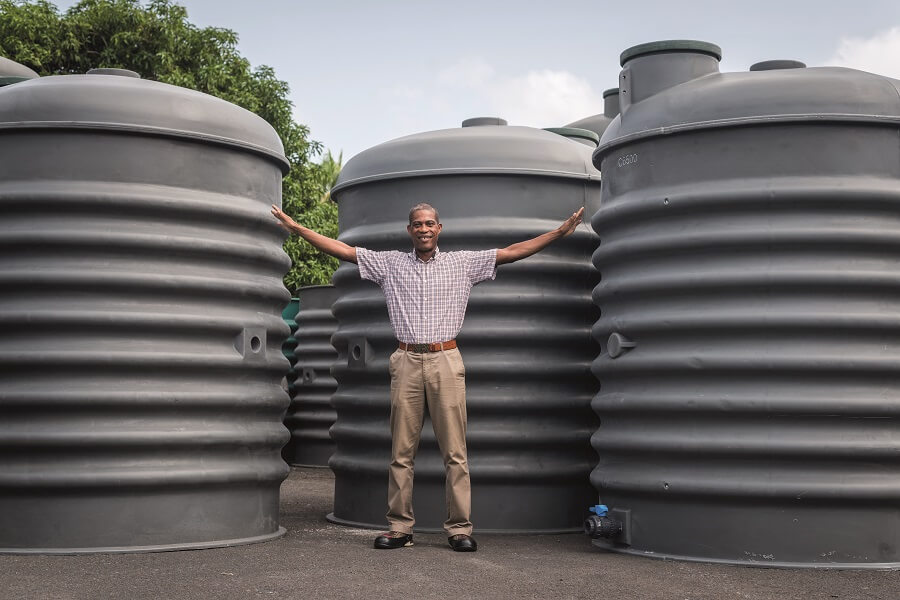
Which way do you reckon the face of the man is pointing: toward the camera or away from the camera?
toward the camera

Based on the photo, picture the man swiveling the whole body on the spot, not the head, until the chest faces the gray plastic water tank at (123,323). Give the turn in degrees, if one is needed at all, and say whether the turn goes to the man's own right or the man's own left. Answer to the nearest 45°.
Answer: approximately 90° to the man's own right

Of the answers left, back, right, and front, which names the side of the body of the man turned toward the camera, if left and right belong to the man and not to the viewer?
front

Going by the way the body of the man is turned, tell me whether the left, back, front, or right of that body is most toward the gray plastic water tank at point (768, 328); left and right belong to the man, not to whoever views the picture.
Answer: left

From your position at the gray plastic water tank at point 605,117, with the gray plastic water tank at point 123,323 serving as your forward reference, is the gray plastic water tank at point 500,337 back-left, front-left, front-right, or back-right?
front-left

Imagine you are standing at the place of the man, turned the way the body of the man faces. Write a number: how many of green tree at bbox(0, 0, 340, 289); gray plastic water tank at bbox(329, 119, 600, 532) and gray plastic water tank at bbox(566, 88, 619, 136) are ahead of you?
0

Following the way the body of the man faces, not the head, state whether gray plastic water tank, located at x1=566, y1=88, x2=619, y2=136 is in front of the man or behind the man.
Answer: behind

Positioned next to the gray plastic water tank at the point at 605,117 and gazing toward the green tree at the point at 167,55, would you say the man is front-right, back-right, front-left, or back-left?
back-left

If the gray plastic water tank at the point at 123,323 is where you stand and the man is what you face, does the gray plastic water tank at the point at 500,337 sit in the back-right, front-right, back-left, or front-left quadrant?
front-left

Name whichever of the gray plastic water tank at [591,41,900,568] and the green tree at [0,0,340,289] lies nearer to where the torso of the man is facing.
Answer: the gray plastic water tank

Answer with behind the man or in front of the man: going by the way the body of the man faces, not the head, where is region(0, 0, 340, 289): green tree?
behind

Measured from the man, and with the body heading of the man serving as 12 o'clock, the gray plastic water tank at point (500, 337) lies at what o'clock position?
The gray plastic water tank is roughly at 7 o'clock from the man.
